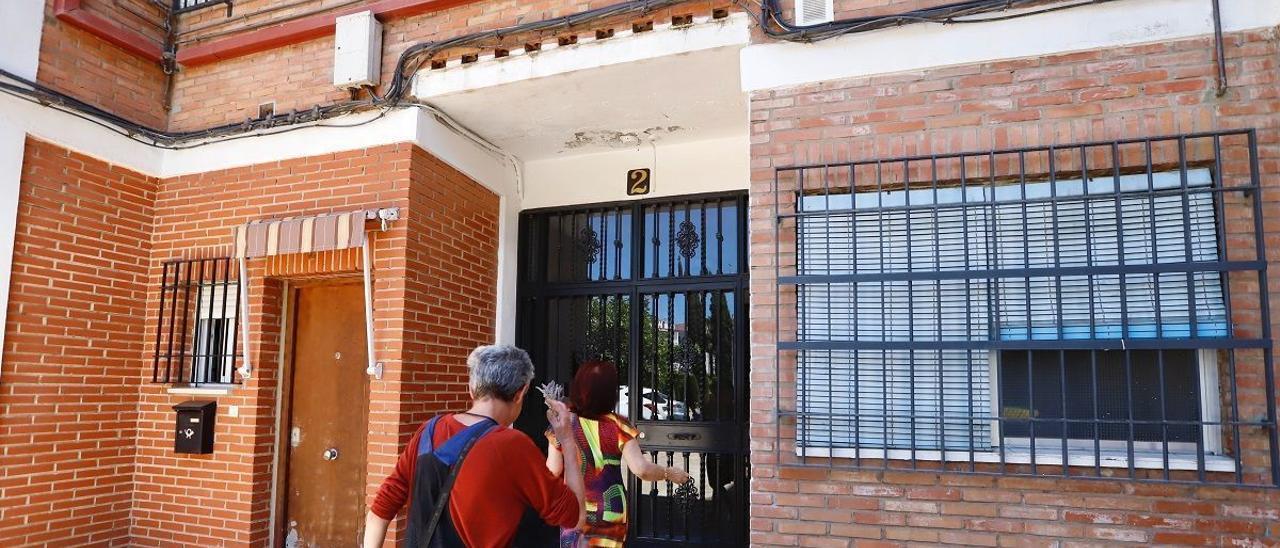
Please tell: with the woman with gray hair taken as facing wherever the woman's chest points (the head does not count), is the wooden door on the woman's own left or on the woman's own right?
on the woman's own left

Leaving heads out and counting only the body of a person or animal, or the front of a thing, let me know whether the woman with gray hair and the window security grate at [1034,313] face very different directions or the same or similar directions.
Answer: very different directions

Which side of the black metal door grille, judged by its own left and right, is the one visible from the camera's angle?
front

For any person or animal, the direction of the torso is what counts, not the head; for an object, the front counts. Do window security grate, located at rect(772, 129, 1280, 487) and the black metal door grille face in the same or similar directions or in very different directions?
same or similar directions

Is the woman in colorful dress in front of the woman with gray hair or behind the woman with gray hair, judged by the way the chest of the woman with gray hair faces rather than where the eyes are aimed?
in front

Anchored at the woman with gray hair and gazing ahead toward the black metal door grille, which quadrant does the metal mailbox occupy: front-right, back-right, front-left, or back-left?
front-left

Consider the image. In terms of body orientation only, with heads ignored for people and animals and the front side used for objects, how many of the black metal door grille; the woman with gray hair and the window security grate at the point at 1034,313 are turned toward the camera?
2

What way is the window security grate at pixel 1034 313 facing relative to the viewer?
toward the camera

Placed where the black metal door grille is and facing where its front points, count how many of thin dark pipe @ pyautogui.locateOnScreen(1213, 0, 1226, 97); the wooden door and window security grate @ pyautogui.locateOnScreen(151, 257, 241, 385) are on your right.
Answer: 2

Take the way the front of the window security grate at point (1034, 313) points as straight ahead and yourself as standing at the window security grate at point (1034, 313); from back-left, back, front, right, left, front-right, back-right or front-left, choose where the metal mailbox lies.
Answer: right

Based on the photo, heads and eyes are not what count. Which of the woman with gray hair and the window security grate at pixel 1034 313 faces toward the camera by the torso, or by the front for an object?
the window security grate

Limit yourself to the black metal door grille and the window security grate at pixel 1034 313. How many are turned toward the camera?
2

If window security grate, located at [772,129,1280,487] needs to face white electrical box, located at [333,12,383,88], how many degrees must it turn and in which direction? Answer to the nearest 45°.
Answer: approximately 90° to its right

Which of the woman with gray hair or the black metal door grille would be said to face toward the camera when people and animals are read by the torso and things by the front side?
the black metal door grille

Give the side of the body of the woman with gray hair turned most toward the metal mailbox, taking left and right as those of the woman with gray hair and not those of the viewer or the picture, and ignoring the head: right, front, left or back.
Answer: left

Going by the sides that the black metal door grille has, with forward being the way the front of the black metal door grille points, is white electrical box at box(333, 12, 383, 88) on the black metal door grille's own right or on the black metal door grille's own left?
on the black metal door grille's own right

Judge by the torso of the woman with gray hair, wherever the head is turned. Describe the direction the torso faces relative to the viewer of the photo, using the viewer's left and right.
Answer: facing away from the viewer and to the right of the viewer

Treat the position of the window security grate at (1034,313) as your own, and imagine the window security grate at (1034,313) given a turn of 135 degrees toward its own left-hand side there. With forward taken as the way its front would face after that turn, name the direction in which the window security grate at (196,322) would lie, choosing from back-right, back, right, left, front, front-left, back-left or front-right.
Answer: back-left
